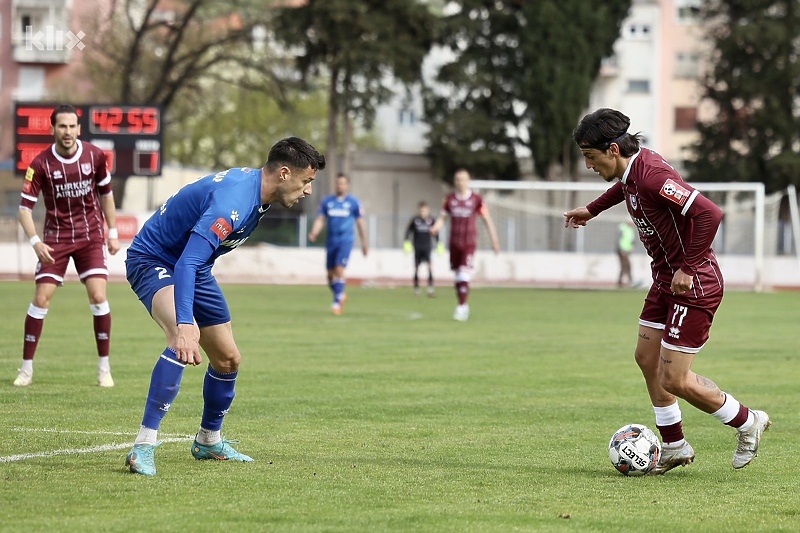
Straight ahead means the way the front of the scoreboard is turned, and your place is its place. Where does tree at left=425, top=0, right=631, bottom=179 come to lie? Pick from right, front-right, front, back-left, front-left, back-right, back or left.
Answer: back-left

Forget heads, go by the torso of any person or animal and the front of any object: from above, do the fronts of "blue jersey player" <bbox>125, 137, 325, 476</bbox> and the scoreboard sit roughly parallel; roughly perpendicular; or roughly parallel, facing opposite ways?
roughly perpendicular

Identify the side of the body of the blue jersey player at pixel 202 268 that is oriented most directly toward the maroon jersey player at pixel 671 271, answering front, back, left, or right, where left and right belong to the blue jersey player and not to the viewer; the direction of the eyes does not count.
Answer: front

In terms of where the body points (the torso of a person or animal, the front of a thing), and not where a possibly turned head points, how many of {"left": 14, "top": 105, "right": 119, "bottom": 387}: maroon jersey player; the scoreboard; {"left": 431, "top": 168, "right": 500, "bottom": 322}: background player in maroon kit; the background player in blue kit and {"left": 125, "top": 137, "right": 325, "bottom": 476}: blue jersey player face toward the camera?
4

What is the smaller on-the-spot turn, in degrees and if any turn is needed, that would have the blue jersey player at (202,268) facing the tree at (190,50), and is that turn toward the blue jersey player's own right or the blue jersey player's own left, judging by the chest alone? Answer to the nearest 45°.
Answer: approximately 90° to the blue jersey player's own left

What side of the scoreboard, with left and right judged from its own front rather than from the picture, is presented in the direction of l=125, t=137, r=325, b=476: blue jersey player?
front

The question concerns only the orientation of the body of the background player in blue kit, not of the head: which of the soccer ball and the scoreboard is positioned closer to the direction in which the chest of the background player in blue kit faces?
the soccer ball

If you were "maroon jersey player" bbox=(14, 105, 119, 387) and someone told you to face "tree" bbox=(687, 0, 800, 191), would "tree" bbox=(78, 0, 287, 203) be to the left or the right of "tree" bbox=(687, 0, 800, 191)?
left

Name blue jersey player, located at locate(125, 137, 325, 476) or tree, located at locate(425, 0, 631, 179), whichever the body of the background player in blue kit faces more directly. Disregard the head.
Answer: the blue jersey player

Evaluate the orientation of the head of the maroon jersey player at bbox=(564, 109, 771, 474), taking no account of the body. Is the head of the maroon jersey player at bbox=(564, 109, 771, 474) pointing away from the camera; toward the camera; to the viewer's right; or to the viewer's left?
to the viewer's left

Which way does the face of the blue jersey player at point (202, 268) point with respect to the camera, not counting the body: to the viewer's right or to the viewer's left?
to the viewer's right

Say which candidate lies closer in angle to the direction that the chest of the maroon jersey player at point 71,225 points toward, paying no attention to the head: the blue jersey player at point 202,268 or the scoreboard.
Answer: the blue jersey player

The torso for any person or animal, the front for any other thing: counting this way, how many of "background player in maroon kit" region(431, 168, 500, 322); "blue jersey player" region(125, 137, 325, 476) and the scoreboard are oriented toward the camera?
2

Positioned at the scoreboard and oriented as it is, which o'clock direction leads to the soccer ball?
The soccer ball is roughly at 12 o'clock from the scoreboard.

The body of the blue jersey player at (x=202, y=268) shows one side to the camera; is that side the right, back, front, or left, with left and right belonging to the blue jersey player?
right

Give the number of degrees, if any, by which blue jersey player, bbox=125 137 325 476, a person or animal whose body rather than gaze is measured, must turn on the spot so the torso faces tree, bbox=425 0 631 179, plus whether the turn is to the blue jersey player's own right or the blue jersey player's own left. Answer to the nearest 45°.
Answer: approximately 90° to the blue jersey player's own left
